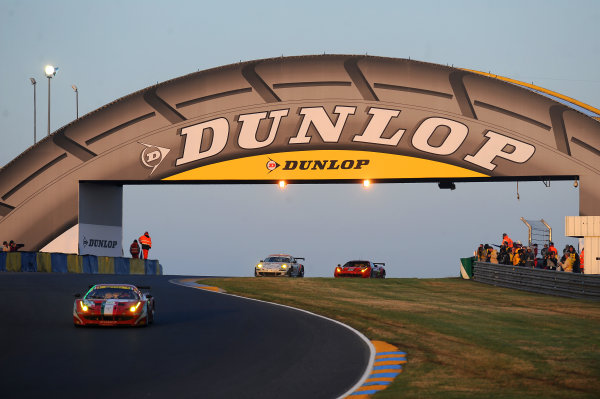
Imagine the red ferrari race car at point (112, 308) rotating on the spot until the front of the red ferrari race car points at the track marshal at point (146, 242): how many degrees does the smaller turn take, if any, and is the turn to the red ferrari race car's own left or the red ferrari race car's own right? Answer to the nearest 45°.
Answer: approximately 180°

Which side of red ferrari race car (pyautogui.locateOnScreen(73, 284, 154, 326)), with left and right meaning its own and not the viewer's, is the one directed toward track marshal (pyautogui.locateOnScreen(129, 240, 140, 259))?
back

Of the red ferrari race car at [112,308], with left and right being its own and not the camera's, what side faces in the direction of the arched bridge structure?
back

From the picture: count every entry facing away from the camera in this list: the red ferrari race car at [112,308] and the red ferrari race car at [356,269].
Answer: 0

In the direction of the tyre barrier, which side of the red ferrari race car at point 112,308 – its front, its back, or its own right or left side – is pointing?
back

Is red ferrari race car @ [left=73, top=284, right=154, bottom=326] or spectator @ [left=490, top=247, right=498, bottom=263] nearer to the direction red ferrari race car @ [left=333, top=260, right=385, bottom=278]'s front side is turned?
the red ferrari race car

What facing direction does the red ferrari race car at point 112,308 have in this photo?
toward the camera

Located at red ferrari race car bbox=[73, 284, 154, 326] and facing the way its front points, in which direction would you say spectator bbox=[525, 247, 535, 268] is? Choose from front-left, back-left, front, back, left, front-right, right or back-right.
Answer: back-left

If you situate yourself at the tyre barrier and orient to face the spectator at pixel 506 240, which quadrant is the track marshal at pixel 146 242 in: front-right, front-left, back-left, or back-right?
front-left

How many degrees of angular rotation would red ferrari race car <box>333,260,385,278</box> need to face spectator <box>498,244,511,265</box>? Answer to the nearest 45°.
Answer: approximately 90° to its left

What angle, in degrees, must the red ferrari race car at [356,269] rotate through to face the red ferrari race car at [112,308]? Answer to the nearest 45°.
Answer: approximately 45° to its left

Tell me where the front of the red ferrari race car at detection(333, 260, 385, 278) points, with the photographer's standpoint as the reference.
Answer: facing the viewer and to the left of the viewer

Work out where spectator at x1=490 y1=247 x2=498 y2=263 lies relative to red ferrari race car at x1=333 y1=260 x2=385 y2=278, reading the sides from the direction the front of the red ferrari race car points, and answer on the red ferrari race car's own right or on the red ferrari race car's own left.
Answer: on the red ferrari race car's own left
